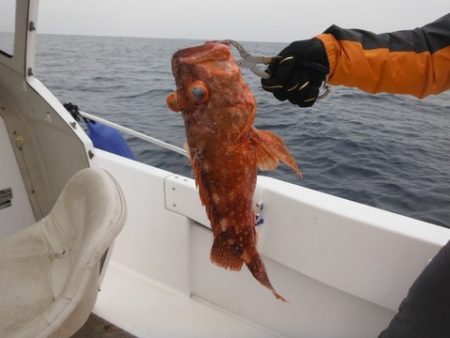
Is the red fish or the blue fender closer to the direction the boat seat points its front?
the red fish

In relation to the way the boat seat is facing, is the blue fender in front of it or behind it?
behind
